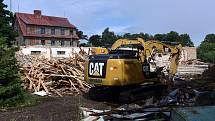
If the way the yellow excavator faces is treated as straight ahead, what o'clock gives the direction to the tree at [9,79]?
The tree is roughly at 7 o'clock from the yellow excavator.

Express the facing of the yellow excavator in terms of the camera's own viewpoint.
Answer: facing away from the viewer and to the right of the viewer

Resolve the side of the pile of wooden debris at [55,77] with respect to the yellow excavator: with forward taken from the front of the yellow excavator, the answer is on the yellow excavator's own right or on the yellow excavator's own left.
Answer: on the yellow excavator's own left
